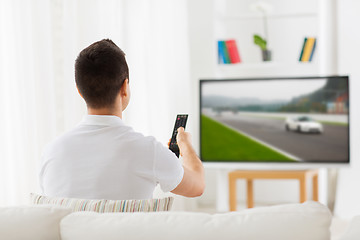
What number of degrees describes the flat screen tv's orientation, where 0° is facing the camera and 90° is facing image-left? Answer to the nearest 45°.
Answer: approximately 0°

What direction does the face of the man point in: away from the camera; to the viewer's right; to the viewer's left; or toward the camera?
away from the camera

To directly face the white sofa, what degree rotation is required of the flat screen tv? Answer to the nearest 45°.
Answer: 0° — it already faces it
